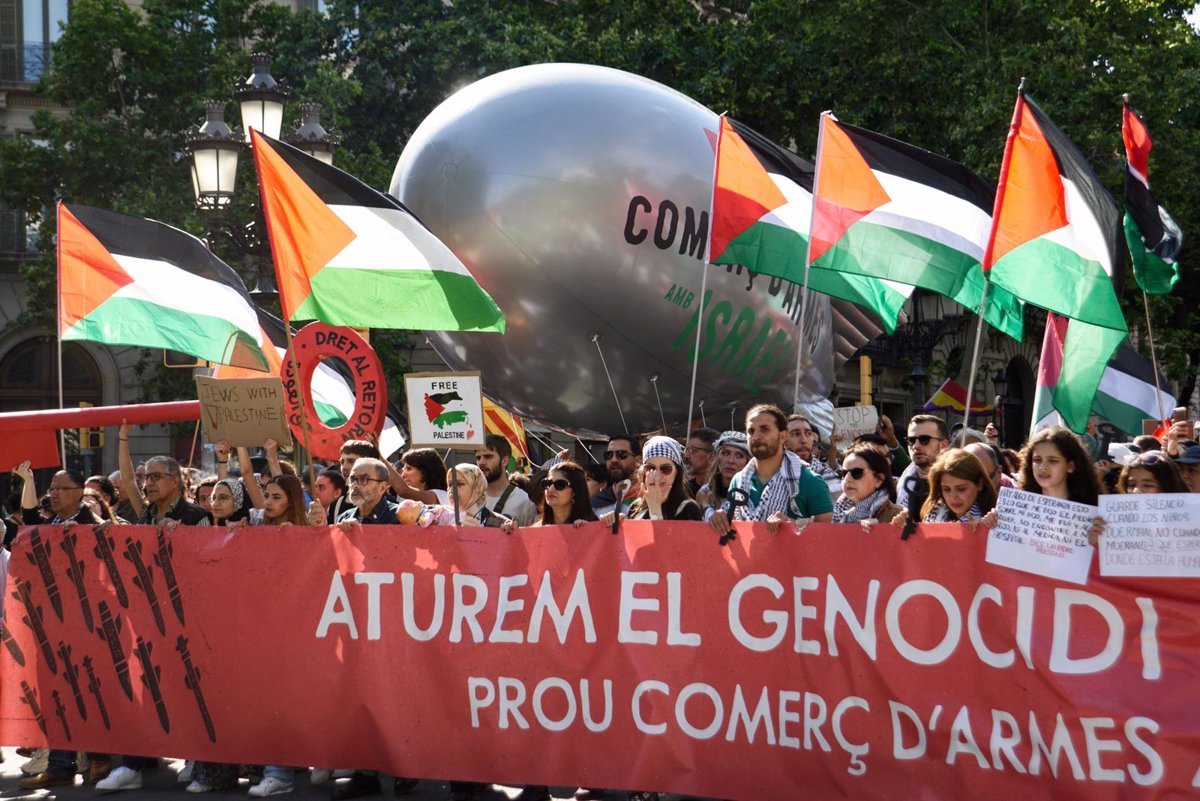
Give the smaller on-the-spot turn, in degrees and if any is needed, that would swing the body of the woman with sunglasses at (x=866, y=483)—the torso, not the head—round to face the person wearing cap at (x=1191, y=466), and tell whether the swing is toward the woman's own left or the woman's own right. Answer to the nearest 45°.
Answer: approximately 135° to the woman's own left

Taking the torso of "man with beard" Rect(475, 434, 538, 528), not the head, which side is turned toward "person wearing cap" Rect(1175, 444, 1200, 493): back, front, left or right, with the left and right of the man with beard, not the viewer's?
left

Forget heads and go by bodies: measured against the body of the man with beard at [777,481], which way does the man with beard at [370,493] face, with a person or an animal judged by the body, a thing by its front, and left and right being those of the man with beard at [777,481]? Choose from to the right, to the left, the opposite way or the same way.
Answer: the same way

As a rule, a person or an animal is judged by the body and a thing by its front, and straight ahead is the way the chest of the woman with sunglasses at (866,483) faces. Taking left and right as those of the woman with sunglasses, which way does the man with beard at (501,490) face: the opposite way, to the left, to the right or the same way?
the same way

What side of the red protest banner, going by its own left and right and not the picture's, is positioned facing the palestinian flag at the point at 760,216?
back

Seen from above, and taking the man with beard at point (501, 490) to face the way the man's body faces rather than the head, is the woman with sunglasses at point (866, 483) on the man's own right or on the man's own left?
on the man's own left

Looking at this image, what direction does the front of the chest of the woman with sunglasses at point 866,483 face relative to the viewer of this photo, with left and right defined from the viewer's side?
facing the viewer and to the left of the viewer

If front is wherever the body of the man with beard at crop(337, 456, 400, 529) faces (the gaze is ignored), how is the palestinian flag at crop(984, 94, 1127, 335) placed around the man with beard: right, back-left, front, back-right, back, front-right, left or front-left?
back-left

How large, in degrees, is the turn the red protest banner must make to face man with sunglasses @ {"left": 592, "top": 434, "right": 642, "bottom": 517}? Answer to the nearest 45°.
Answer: approximately 180°

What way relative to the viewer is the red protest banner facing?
toward the camera

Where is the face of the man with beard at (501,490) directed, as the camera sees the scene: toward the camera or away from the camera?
toward the camera

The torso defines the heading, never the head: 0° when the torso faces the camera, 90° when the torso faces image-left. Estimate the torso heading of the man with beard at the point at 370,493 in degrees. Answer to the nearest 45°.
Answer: approximately 45°
